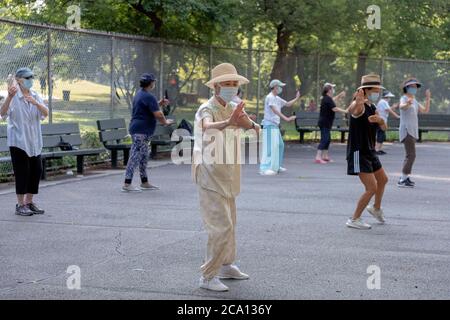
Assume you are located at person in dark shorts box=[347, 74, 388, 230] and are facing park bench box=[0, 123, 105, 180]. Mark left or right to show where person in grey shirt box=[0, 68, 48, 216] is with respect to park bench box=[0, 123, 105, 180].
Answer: left

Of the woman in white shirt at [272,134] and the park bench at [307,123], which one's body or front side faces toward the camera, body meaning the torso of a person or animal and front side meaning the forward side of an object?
the park bench

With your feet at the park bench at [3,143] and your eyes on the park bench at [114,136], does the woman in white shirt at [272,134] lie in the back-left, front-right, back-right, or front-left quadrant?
front-right

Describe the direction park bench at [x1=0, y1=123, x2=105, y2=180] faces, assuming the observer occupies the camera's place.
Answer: facing the viewer and to the right of the viewer

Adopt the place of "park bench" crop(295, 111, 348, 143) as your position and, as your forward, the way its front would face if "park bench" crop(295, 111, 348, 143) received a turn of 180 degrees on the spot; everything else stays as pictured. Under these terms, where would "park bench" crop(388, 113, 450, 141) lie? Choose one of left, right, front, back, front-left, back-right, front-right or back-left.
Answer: front-right

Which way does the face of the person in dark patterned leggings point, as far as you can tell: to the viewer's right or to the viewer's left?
to the viewer's right

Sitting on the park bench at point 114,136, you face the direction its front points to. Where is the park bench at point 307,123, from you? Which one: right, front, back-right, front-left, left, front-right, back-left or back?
left

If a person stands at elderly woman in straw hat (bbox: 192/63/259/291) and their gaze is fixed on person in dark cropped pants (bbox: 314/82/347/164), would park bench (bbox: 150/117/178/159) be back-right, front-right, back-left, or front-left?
front-left

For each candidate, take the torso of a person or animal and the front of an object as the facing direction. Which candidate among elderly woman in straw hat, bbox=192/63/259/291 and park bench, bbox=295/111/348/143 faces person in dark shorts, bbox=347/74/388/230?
the park bench

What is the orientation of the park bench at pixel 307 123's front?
toward the camera

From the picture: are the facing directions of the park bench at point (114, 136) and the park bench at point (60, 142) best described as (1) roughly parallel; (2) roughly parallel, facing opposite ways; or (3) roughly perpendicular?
roughly parallel

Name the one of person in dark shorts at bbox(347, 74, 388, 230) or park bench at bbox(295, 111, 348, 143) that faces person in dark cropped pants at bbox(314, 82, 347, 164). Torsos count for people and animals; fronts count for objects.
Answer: the park bench

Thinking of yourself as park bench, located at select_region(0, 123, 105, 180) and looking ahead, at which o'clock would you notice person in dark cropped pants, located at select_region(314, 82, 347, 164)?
The person in dark cropped pants is roughly at 10 o'clock from the park bench.

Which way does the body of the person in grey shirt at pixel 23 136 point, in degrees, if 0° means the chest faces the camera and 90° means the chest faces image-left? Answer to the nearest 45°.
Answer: approximately 315°

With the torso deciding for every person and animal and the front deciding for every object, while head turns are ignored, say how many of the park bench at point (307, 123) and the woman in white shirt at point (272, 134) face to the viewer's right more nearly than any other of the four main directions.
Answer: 1
